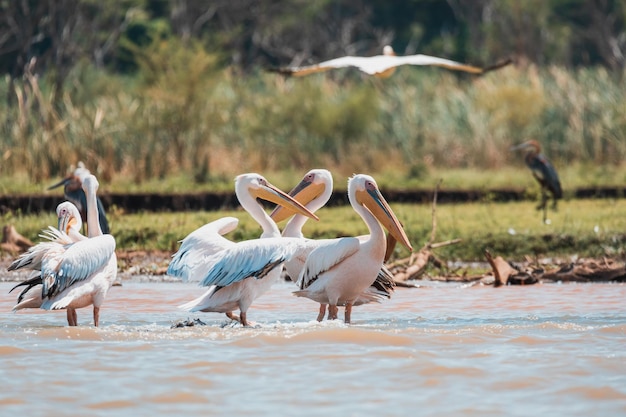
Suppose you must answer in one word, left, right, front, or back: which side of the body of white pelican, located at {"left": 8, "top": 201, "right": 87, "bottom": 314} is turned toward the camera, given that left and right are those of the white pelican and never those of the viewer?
right

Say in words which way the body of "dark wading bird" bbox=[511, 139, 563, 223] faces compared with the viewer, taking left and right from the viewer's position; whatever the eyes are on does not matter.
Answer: facing to the left of the viewer

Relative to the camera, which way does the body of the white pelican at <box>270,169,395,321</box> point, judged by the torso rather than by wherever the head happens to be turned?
to the viewer's left

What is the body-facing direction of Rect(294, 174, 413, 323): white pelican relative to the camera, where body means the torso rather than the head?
to the viewer's right

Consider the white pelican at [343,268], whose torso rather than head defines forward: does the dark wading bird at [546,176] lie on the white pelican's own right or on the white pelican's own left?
on the white pelican's own left

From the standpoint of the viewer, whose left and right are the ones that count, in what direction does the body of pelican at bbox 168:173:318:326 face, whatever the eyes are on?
facing to the right of the viewer

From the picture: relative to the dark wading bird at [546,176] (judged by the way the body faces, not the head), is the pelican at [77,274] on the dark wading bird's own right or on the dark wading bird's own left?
on the dark wading bird's own left

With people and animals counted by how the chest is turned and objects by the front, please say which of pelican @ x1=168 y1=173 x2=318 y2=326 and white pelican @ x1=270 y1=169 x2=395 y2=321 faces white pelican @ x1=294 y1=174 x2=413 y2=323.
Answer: the pelican

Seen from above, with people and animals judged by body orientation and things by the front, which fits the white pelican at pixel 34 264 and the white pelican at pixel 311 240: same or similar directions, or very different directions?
very different directions

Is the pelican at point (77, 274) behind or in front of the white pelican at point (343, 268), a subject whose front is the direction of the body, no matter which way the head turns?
behind

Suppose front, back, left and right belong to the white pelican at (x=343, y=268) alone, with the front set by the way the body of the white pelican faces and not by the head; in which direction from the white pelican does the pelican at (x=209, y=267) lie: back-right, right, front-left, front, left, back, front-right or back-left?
back
